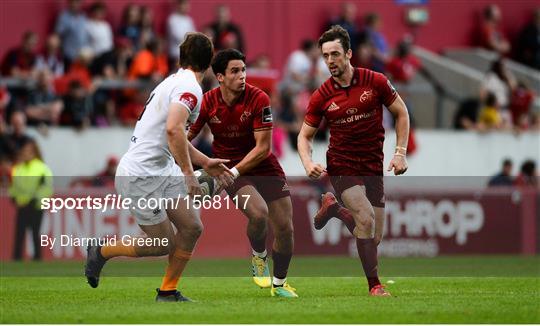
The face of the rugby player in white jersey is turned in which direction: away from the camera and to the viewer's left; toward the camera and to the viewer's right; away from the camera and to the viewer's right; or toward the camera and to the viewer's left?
away from the camera and to the viewer's right

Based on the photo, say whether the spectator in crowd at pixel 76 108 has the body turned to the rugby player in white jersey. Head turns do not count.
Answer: yes

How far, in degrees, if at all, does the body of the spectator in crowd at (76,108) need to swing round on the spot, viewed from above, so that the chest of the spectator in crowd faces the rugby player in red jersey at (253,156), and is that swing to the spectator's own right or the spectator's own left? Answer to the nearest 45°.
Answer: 0° — they already face them

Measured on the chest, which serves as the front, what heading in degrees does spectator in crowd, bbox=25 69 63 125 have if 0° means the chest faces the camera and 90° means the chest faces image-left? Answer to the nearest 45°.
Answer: approximately 0°

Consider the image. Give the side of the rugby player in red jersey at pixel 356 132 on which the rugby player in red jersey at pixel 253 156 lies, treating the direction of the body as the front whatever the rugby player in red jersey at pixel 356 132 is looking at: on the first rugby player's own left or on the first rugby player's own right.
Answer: on the first rugby player's own right

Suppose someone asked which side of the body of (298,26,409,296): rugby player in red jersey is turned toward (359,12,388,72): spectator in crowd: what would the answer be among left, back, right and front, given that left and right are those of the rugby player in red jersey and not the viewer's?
back

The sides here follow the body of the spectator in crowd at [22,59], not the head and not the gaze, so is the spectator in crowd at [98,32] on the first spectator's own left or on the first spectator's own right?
on the first spectator's own left
